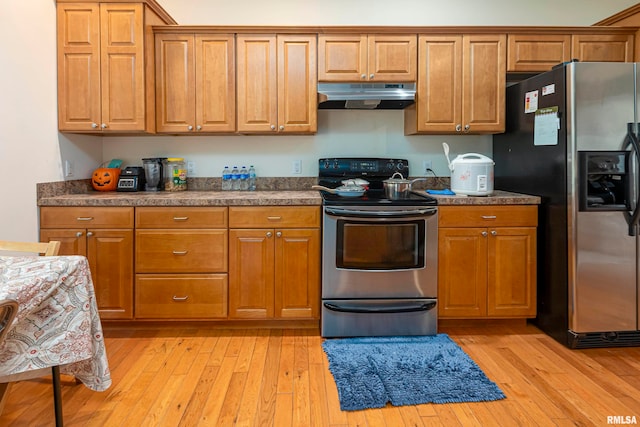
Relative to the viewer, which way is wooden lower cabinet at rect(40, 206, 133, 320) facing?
toward the camera

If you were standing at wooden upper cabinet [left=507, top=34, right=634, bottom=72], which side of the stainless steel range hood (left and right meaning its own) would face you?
left

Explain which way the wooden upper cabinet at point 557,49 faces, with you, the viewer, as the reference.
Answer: facing the viewer

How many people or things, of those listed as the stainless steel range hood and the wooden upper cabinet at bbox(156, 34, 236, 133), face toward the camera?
2

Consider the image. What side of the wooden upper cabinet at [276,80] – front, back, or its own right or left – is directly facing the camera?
front

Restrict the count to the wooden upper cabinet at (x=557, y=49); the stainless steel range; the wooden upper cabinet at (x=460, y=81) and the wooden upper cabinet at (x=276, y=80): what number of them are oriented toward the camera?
4

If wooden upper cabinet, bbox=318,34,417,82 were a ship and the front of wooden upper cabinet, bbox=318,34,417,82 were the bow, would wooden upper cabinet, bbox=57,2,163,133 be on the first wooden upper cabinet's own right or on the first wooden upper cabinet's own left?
on the first wooden upper cabinet's own right

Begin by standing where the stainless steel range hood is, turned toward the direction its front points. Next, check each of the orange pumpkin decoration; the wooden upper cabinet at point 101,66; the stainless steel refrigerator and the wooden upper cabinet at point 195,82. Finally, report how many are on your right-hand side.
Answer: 3
